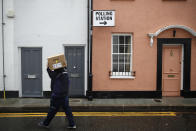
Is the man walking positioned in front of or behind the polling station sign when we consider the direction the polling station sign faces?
in front

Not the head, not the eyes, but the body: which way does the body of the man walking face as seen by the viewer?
to the viewer's left

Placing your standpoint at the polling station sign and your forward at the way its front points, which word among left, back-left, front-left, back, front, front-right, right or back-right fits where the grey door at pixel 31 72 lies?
right

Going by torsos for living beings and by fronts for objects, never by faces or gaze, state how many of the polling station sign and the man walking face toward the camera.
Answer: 1

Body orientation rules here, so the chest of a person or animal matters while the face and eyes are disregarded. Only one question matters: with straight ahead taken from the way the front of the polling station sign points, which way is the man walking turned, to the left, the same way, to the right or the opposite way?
to the right
